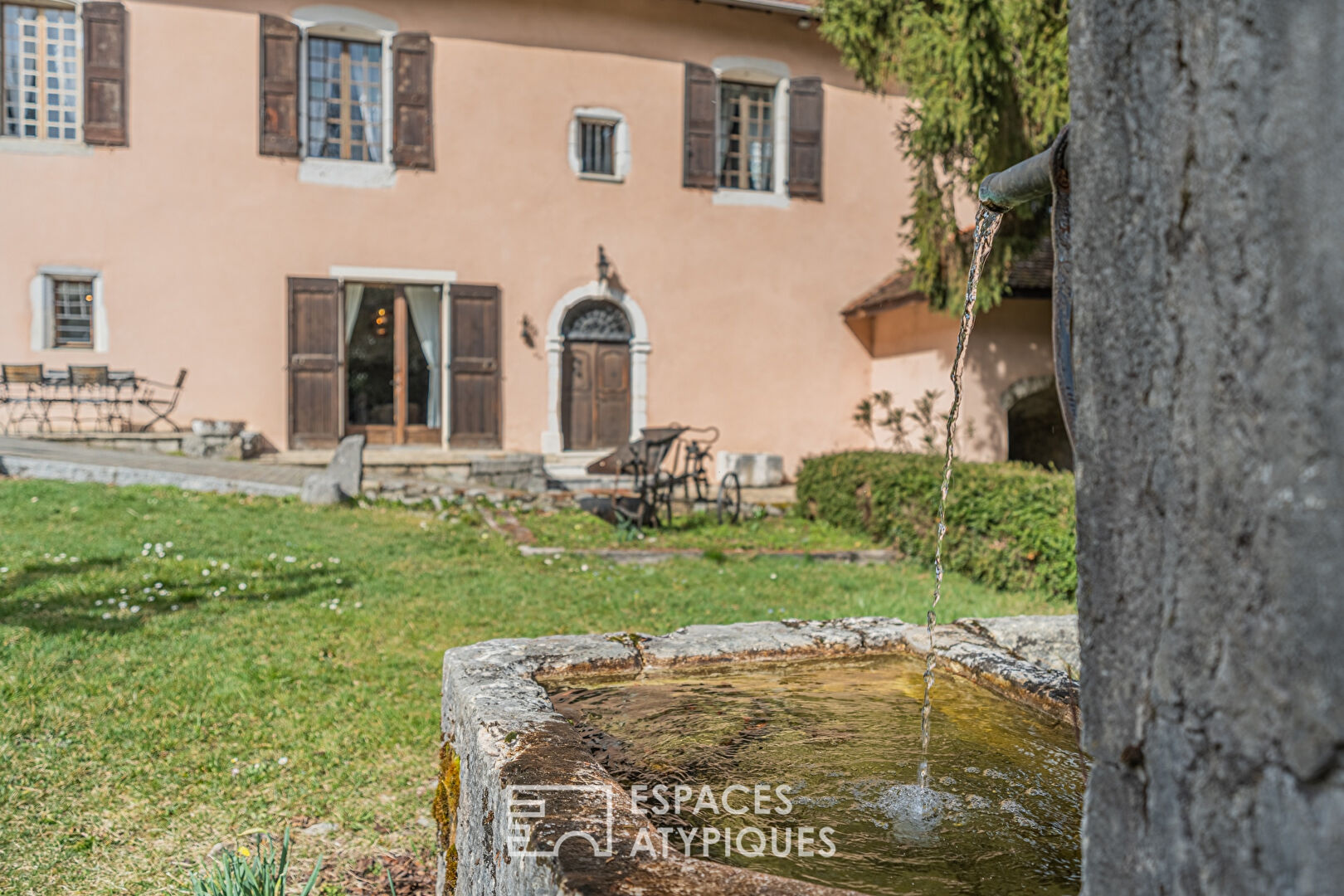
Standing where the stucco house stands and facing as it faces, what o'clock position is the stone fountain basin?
The stone fountain basin is roughly at 12 o'clock from the stucco house.

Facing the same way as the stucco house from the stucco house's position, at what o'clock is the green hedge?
The green hedge is roughly at 11 o'clock from the stucco house.

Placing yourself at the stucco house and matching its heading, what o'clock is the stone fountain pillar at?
The stone fountain pillar is roughly at 12 o'clock from the stucco house.

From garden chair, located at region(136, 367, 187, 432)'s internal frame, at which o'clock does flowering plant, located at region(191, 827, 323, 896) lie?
The flowering plant is roughly at 9 o'clock from the garden chair.

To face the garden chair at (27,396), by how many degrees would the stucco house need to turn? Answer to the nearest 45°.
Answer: approximately 90° to its right

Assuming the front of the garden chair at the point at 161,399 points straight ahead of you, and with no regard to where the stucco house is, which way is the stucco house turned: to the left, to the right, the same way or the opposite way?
to the left

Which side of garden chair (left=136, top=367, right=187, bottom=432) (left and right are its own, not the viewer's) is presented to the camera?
left

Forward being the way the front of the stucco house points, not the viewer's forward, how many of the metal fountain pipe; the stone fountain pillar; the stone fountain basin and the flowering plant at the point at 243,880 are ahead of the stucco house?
4

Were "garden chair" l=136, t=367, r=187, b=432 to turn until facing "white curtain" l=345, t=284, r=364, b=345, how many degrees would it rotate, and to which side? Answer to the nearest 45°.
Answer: approximately 180°
